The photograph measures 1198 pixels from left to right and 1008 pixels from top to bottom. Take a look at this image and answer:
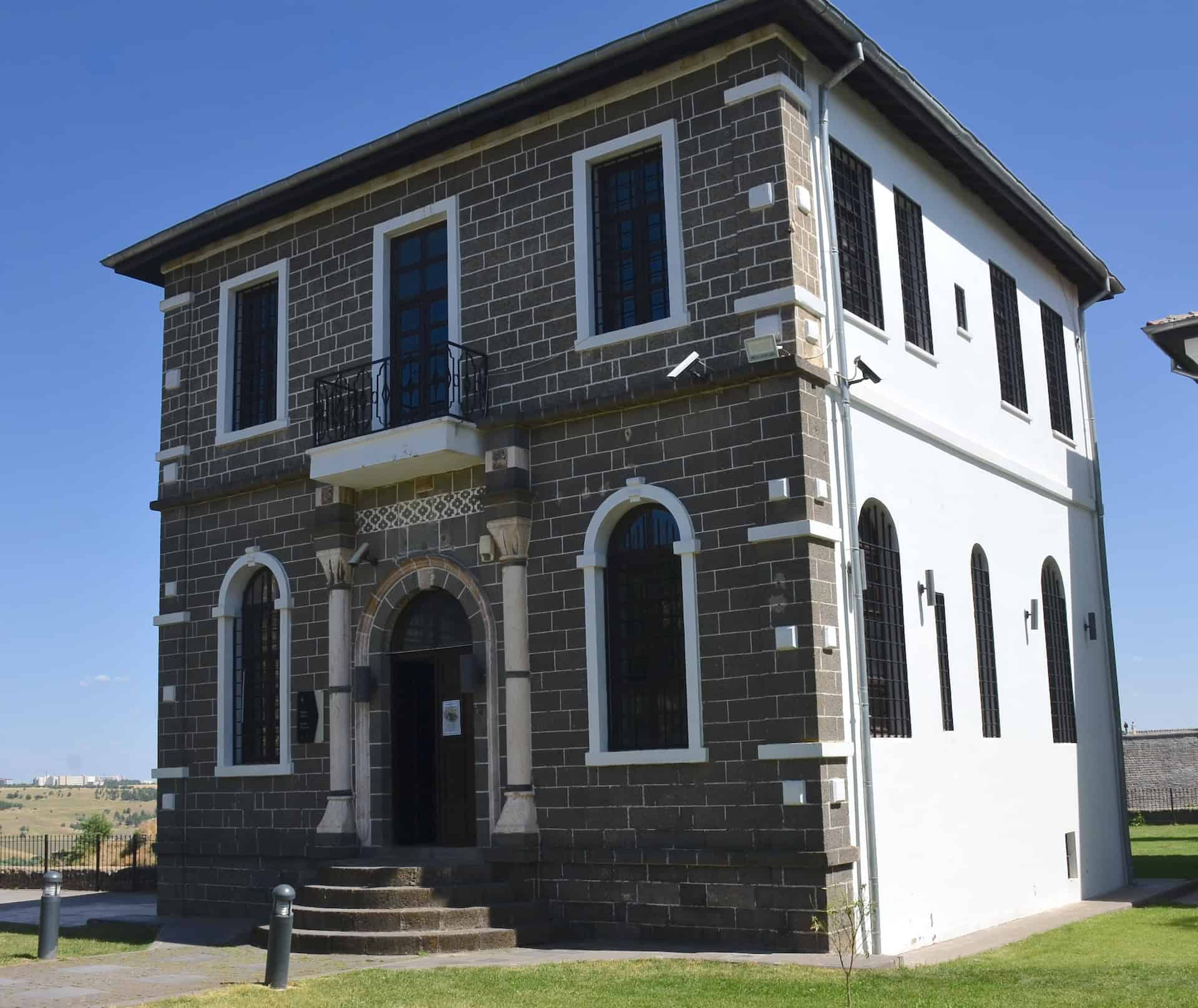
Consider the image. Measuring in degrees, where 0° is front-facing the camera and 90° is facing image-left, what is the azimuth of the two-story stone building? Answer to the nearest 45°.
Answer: approximately 45°

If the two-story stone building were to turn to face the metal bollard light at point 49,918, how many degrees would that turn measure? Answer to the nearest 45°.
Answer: approximately 45° to its right

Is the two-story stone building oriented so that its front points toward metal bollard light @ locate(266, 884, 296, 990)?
yes

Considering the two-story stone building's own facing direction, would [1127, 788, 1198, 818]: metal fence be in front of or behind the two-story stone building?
behind
